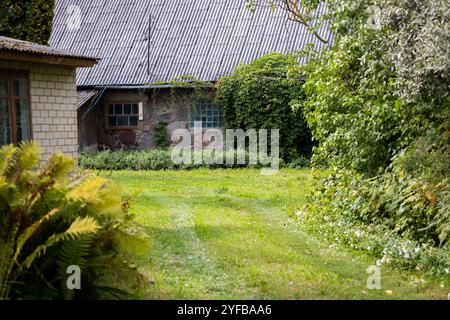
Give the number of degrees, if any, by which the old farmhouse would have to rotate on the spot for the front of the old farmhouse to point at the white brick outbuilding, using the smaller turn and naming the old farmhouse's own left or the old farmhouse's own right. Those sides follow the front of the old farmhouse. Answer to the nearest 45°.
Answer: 0° — it already faces it

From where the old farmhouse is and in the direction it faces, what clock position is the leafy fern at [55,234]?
The leafy fern is roughly at 12 o'clock from the old farmhouse.

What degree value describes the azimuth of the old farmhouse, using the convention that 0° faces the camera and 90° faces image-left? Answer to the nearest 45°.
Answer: approximately 0°
